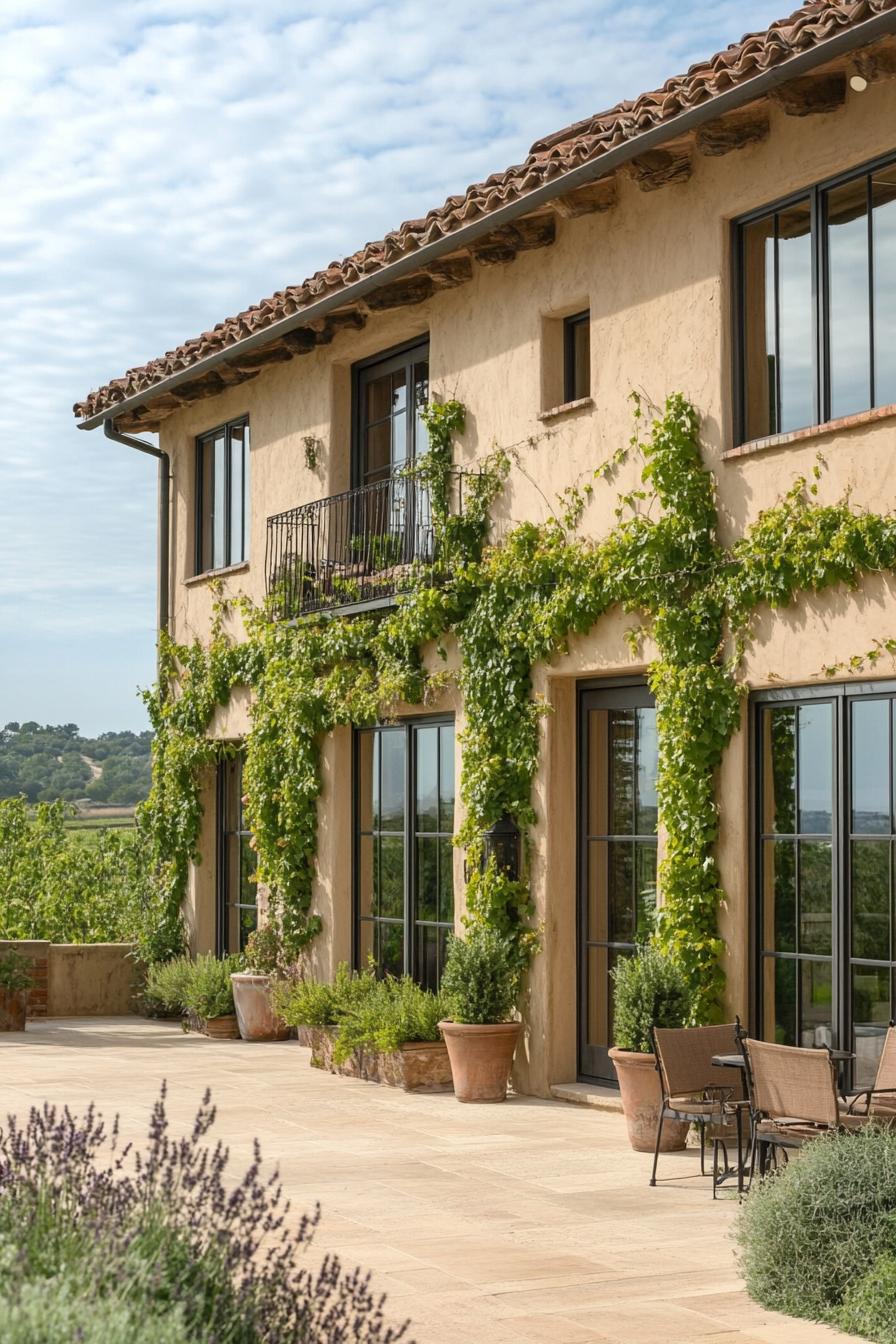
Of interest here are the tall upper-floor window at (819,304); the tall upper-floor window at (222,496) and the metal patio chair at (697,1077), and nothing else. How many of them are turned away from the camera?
0

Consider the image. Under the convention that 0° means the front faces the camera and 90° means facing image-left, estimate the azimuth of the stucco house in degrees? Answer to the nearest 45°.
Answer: approximately 45°

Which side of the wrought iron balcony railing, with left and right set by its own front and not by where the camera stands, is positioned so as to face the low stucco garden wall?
right

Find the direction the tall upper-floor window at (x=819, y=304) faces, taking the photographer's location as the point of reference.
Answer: facing the viewer and to the left of the viewer

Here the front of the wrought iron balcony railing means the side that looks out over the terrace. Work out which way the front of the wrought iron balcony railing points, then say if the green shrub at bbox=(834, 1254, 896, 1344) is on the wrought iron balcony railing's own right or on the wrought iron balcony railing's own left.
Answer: on the wrought iron balcony railing's own left

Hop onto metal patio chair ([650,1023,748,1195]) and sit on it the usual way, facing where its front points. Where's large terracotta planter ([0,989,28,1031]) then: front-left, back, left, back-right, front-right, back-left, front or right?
back

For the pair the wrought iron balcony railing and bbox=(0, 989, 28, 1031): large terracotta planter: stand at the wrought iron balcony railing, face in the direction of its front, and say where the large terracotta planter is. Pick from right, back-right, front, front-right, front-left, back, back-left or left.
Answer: right

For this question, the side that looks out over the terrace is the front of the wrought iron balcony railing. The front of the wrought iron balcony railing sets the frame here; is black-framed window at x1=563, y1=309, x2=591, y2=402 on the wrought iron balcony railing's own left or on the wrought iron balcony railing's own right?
on the wrought iron balcony railing's own left

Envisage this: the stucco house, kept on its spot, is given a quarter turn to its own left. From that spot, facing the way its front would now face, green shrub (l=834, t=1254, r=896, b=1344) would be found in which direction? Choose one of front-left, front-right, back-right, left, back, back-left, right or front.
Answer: front-right

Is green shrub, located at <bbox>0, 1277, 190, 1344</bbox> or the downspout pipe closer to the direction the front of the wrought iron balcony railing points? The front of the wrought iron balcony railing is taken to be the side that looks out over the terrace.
the green shrub

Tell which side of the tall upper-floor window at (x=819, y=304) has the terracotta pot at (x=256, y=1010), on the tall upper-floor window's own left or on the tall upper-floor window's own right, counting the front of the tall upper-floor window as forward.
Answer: on the tall upper-floor window's own right

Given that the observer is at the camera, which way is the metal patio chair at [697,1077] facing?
facing the viewer and to the right of the viewer

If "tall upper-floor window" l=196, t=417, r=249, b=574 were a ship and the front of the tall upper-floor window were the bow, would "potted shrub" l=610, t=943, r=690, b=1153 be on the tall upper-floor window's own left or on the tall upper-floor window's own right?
on the tall upper-floor window's own left

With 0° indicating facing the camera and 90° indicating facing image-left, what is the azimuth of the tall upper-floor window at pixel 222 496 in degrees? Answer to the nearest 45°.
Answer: approximately 45°

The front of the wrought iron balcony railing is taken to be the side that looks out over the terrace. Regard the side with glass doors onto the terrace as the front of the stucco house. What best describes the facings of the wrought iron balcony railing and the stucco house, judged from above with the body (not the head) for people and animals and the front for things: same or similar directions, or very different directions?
same or similar directions

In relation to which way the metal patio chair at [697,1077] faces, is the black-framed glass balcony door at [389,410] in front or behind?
behind
